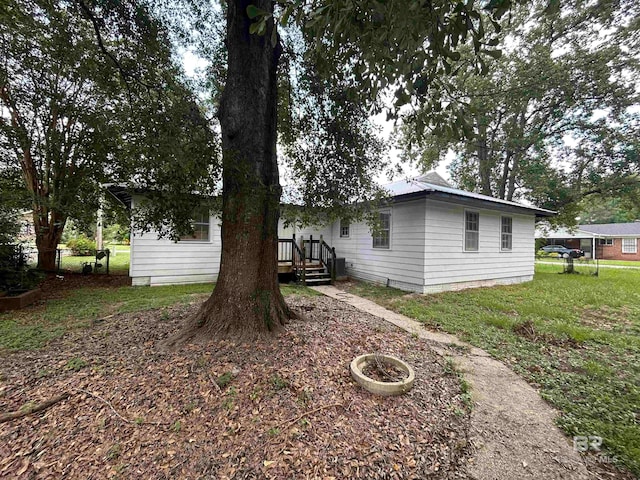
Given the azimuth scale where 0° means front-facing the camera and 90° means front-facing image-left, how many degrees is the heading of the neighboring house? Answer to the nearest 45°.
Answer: approximately 0°

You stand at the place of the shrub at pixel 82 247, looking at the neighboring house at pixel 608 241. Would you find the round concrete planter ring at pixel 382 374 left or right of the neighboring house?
right

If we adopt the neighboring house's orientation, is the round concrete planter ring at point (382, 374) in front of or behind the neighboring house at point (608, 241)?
in front

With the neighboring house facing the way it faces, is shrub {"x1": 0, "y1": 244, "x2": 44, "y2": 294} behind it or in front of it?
in front

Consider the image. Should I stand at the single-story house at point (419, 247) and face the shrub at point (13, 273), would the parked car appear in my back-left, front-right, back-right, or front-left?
back-right

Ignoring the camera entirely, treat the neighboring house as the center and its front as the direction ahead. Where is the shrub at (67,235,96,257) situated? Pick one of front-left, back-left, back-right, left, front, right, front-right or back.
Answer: front-right

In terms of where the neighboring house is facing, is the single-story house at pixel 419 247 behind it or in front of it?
in front
